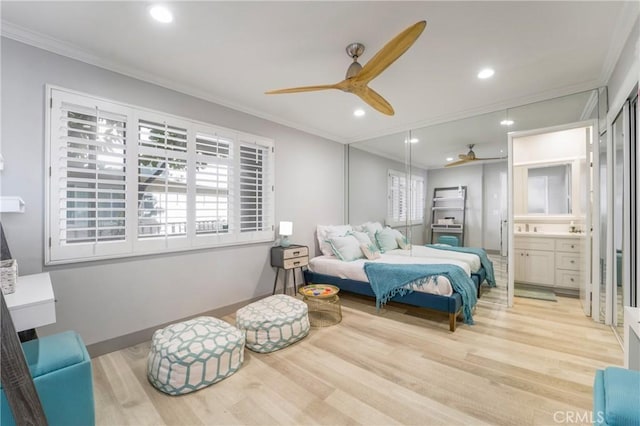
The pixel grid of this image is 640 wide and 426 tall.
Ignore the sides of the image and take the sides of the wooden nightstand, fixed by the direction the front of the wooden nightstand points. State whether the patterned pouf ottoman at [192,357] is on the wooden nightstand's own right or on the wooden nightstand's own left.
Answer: on the wooden nightstand's own right

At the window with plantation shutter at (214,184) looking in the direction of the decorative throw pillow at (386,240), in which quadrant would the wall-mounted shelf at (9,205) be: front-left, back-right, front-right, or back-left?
back-right

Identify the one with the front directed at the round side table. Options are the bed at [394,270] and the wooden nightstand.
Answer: the wooden nightstand

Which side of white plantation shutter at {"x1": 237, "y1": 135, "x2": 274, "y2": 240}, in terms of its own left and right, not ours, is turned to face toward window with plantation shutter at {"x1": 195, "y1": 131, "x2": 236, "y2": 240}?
right

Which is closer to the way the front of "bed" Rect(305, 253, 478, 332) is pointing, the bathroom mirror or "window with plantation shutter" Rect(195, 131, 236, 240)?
the bathroom mirror

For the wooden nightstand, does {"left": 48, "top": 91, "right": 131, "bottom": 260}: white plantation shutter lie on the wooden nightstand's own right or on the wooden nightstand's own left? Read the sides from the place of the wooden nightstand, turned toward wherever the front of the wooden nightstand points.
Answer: on the wooden nightstand's own right

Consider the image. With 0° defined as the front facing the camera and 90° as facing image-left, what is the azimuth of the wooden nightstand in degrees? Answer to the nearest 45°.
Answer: approximately 315°
